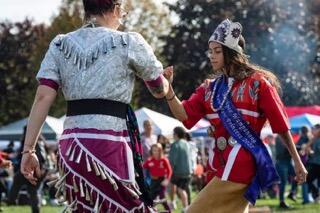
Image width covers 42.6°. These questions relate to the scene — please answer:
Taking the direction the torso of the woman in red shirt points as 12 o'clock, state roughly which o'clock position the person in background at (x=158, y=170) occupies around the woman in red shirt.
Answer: The person in background is roughly at 4 o'clock from the woman in red shirt.

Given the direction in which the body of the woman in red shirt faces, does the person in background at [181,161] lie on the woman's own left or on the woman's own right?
on the woman's own right

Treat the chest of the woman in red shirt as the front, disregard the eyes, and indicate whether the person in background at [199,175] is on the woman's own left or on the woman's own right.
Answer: on the woman's own right

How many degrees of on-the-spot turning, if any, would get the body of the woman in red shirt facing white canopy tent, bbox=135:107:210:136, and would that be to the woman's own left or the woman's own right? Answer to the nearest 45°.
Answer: approximately 135° to the woman's own right

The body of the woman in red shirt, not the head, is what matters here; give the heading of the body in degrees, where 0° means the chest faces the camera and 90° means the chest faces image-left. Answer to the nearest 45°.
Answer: approximately 45°

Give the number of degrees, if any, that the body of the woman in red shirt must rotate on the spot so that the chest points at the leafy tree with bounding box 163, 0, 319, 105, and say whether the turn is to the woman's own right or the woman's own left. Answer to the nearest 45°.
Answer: approximately 135° to the woman's own right

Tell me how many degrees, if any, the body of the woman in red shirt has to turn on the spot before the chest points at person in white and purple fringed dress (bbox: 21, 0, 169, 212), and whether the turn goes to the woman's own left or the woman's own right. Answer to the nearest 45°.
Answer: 0° — they already face them
